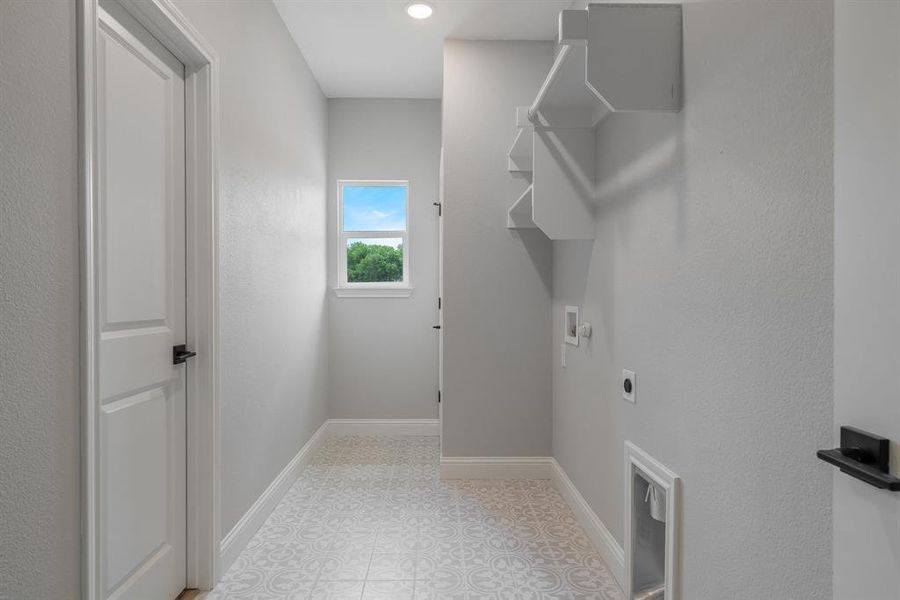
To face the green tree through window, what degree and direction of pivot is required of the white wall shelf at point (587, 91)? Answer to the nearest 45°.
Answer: approximately 45° to its right

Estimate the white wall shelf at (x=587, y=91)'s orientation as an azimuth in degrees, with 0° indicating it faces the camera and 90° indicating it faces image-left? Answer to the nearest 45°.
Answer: approximately 90°

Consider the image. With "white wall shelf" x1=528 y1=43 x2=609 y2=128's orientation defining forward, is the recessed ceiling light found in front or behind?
in front

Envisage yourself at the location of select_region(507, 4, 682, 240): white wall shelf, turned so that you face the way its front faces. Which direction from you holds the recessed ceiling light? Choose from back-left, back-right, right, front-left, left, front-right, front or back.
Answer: front-right

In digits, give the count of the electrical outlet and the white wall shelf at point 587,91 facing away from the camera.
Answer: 0

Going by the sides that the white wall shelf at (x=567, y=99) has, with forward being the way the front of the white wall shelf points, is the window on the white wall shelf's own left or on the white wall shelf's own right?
on the white wall shelf's own right

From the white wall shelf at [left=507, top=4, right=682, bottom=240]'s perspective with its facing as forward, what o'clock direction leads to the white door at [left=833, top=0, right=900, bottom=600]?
The white door is roughly at 8 o'clock from the white wall shelf.

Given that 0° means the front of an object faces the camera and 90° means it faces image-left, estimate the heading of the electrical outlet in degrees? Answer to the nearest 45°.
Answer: approximately 45°

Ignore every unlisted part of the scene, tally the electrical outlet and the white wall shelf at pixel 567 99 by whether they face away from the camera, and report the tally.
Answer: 0
